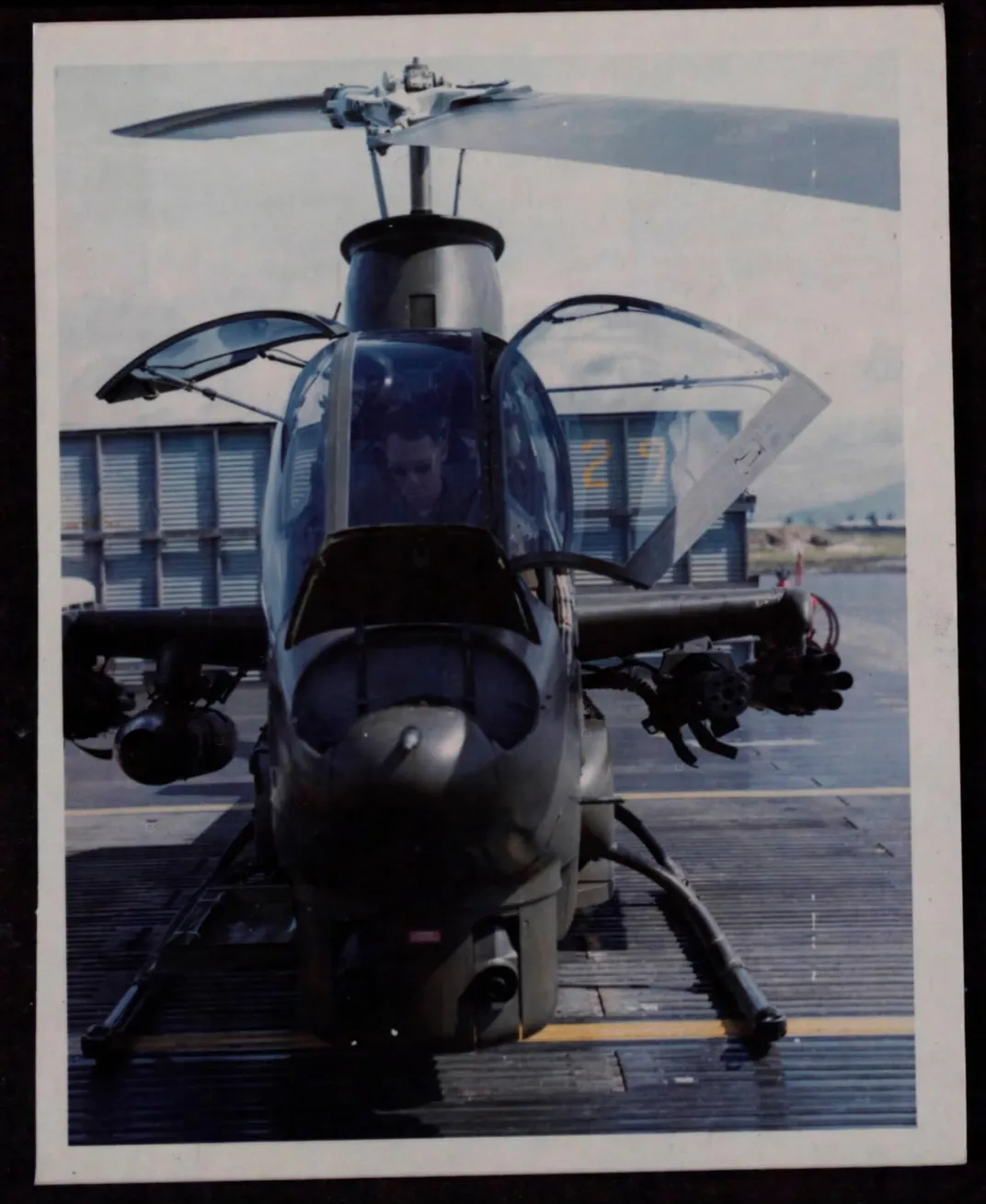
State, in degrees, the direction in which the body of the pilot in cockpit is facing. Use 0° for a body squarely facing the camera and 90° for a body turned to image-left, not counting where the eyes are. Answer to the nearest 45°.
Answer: approximately 0°
